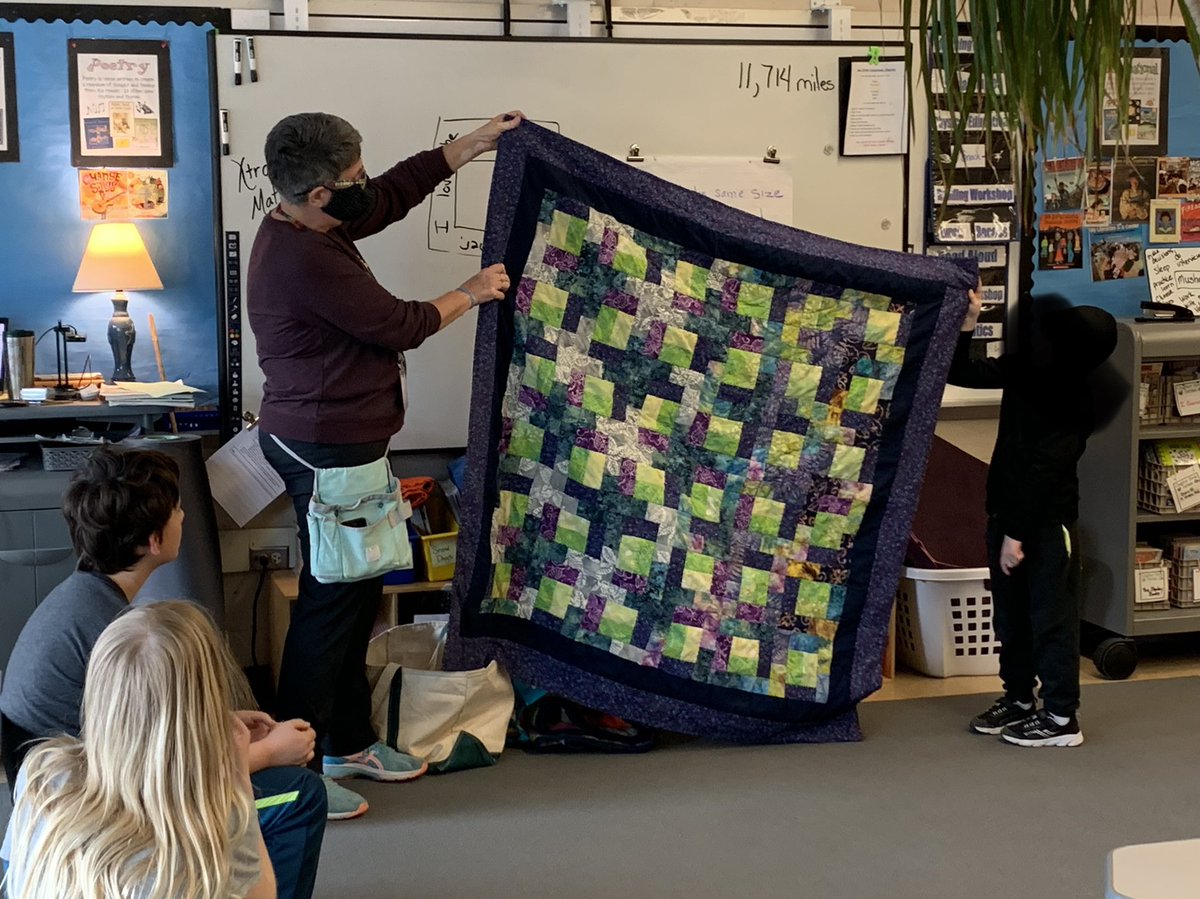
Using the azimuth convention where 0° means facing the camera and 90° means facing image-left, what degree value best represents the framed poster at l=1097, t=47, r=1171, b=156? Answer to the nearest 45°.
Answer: approximately 0°

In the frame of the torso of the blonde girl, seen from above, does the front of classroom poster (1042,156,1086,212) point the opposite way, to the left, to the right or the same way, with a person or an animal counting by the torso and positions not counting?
the opposite way

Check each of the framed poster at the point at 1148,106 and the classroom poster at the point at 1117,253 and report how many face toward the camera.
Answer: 2

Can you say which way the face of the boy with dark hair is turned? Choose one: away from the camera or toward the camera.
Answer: away from the camera

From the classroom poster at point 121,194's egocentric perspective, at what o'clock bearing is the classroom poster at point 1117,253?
the classroom poster at point 1117,253 is roughly at 9 o'clock from the classroom poster at point 121,194.
